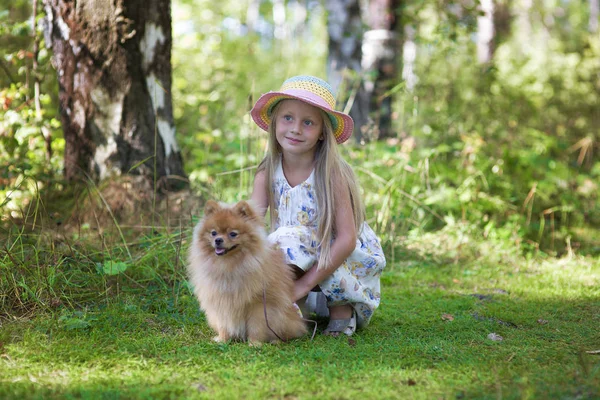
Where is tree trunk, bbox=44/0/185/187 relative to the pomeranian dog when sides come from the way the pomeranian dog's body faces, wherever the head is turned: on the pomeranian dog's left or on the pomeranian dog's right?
on the pomeranian dog's right

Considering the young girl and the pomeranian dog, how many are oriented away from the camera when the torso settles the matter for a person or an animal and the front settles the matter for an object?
0

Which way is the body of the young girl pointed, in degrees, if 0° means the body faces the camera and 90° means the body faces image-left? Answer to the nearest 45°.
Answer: approximately 45°

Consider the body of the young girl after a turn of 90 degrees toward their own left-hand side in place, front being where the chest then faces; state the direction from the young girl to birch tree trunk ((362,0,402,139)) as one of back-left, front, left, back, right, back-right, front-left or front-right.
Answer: back-left

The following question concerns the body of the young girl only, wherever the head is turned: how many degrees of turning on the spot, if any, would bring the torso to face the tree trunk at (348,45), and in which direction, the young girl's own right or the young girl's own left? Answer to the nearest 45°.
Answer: approximately 135° to the young girl's own right

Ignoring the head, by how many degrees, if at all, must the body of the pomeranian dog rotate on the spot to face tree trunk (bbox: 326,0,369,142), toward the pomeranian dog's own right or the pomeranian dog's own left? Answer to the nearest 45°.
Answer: approximately 135° to the pomeranian dog's own right

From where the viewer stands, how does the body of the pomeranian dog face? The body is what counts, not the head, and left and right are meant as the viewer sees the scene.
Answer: facing the viewer and to the left of the viewer

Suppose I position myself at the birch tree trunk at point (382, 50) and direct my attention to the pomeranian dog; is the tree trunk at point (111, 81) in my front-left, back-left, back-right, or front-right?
front-right

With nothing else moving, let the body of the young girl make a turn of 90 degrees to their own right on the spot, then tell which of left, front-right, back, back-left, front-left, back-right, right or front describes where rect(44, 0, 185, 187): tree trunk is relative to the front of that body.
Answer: front
